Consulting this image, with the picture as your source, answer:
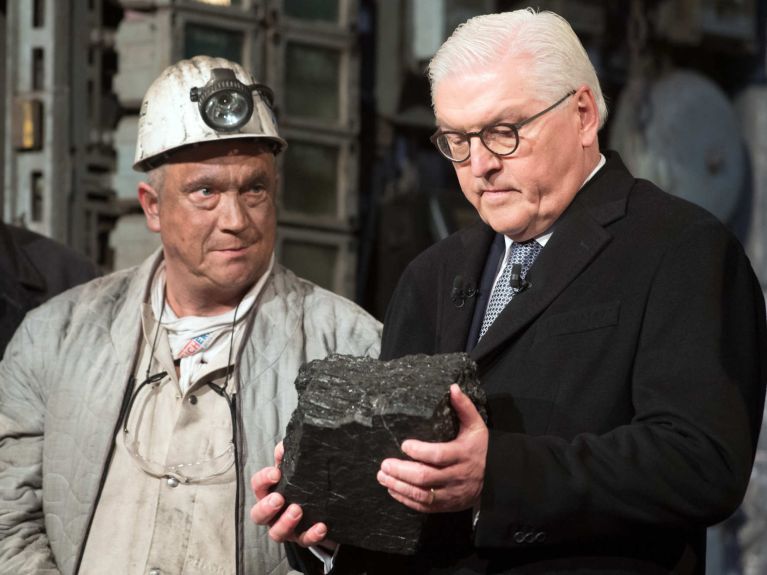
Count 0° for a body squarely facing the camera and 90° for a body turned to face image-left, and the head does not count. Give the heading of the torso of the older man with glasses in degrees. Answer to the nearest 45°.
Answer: approximately 45°

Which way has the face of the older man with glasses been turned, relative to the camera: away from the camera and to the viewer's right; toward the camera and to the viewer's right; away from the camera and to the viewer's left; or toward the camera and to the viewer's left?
toward the camera and to the viewer's left

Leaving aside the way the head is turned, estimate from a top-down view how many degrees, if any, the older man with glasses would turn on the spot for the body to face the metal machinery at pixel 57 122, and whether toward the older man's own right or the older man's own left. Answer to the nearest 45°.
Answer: approximately 90° to the older man's own right
